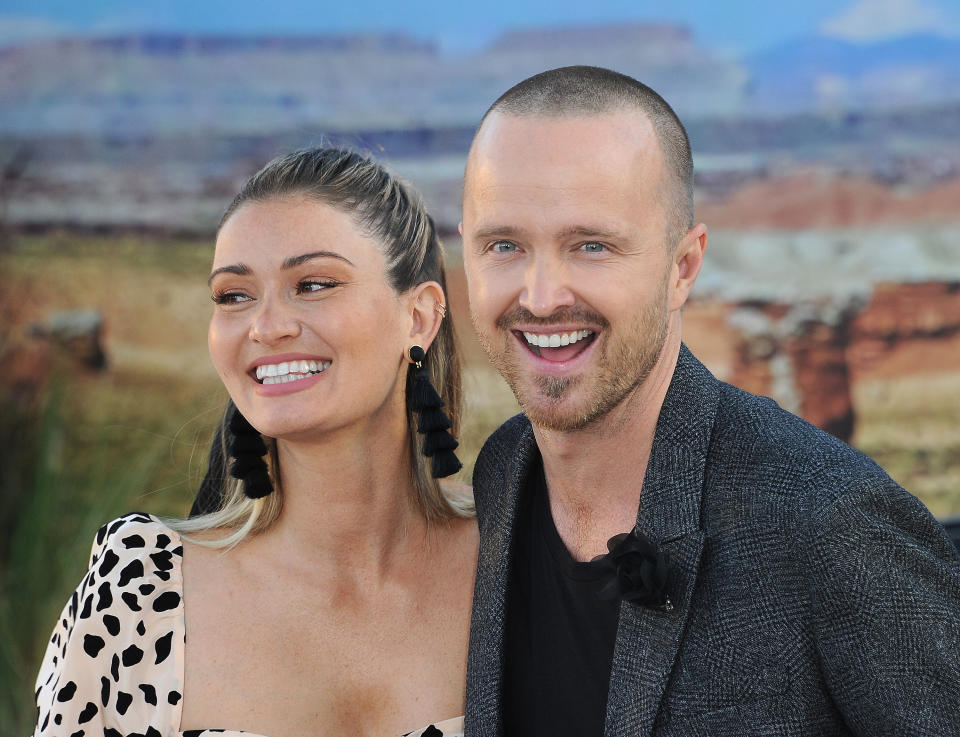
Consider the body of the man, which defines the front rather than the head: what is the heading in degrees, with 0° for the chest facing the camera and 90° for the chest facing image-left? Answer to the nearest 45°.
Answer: approximately 45°

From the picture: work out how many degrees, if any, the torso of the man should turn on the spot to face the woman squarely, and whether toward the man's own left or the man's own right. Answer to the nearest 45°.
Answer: approximately 90° to the man's own right
